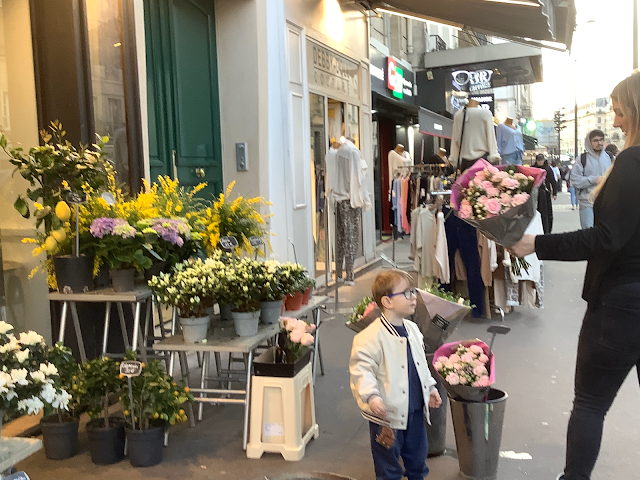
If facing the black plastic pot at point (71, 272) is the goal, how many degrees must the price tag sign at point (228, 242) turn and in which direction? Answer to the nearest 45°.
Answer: approximately 90° to its right

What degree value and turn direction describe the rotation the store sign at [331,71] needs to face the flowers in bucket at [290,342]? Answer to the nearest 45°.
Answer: approximately 45° to its right

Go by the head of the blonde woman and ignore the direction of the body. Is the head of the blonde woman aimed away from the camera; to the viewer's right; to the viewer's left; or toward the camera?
to the viewer's left

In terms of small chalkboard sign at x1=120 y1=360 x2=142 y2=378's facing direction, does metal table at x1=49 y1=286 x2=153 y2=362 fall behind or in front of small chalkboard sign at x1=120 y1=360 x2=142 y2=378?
behind

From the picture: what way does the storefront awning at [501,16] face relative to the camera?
to the viewer's right

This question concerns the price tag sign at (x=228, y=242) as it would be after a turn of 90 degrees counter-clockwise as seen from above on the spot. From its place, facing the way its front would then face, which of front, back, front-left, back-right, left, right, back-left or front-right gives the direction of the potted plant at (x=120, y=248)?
back

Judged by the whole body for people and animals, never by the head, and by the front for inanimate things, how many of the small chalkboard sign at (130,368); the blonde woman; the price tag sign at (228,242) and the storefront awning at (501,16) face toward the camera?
2

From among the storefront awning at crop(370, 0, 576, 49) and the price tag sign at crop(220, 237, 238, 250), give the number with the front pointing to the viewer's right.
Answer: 1
